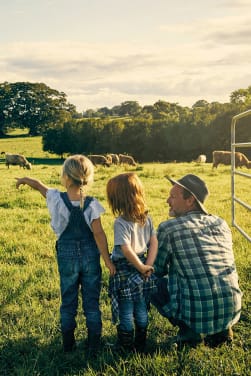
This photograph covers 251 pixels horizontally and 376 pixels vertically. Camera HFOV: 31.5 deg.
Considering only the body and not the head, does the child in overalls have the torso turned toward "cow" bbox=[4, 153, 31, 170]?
yes

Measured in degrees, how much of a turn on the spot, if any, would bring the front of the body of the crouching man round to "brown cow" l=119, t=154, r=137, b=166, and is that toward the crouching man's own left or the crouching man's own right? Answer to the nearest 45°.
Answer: approximately 45° to the crouching man's own right

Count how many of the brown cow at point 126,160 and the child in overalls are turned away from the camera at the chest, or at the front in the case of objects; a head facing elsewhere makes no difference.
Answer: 1

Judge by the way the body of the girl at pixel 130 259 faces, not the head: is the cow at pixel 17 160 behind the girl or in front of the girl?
in front

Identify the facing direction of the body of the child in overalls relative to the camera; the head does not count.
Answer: away from the camera
